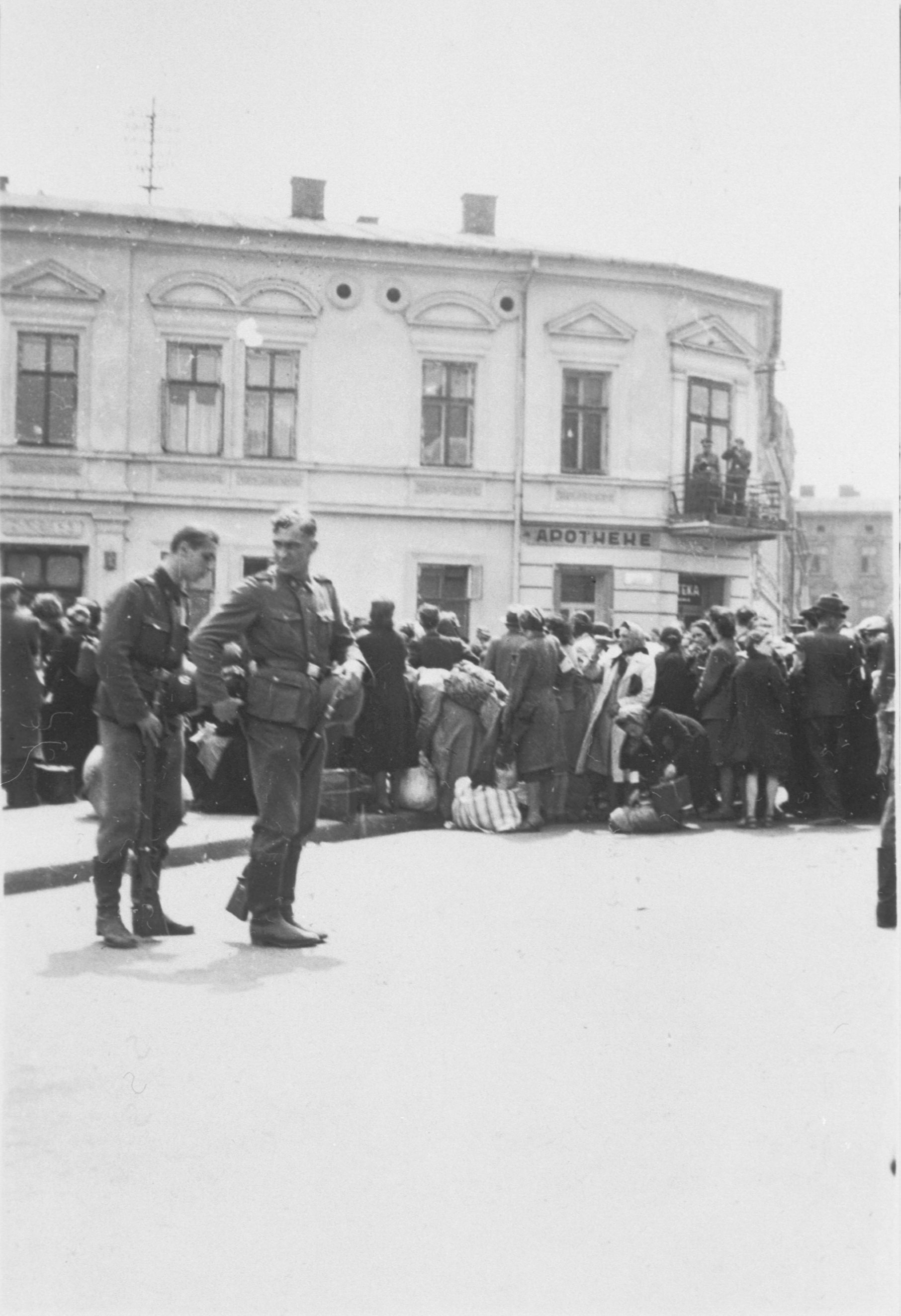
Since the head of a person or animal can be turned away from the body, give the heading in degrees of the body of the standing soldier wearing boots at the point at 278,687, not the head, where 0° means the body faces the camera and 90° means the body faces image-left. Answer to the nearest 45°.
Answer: approximately 315°

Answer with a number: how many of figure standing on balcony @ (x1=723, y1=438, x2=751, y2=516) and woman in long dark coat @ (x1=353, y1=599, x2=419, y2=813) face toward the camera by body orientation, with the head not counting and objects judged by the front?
1

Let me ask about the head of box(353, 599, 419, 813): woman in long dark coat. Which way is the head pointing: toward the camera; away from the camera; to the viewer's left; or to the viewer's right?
away from the camera

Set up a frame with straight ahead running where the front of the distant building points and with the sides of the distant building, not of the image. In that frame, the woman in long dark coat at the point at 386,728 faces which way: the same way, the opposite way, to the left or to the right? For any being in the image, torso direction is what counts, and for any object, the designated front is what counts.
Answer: the opposite way

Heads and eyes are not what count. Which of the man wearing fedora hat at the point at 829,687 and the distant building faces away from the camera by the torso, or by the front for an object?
the man wearing fedora hat

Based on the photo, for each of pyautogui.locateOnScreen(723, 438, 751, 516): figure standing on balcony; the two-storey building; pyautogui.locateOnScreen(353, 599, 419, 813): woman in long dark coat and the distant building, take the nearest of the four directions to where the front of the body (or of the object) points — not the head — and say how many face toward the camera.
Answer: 3

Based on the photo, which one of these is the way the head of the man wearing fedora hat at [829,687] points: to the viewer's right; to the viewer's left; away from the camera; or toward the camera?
away from the camera

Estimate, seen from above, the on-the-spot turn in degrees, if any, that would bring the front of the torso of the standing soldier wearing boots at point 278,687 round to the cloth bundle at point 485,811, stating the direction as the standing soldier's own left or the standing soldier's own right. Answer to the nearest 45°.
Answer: approximately 135° to the standing soldier's own left
